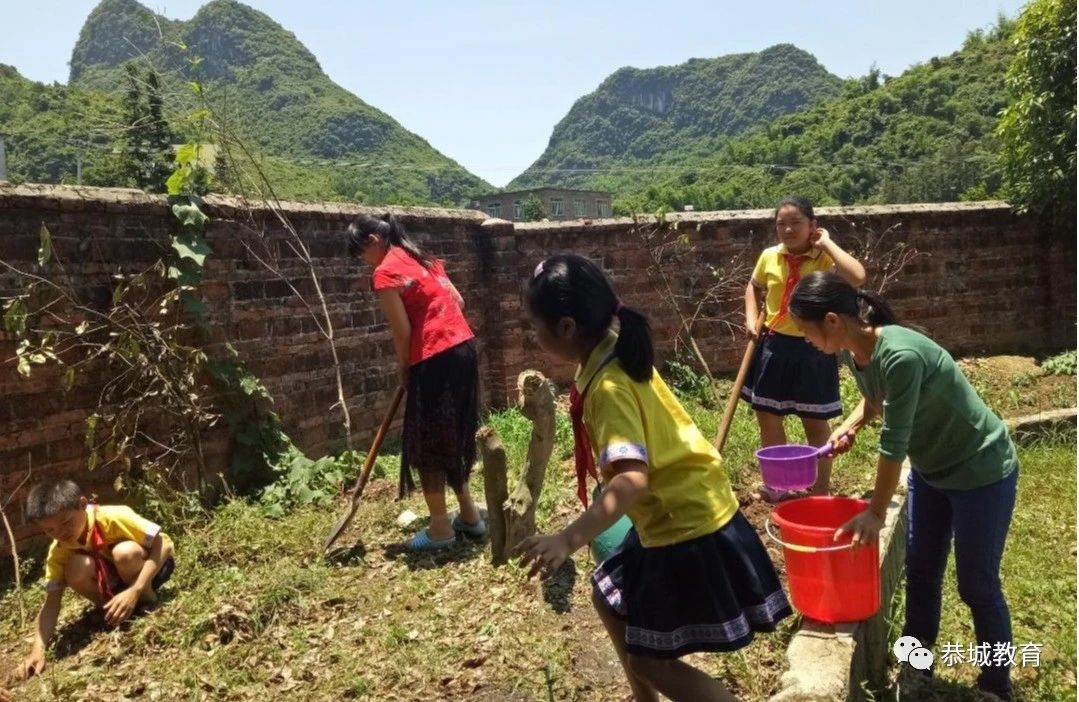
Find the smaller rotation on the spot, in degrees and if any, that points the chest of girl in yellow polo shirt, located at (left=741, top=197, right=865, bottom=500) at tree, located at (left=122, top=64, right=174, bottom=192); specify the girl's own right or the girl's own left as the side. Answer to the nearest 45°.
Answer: approximately 90° to the girl's own right

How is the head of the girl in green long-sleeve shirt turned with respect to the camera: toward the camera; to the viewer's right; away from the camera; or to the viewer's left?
to the viewer's left

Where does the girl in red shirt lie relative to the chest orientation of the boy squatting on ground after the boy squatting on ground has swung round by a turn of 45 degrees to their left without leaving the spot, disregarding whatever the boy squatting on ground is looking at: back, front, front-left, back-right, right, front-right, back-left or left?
left

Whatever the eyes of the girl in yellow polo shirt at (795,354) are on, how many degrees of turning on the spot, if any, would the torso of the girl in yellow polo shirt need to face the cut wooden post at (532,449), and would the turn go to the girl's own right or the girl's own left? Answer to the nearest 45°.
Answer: approximately 45° to the girl's own right

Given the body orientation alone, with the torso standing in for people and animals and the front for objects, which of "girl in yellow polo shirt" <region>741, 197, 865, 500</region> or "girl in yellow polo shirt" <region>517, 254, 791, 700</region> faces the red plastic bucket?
"girl in yellow polo shirt" <region>741, 197, 865, 500</region>

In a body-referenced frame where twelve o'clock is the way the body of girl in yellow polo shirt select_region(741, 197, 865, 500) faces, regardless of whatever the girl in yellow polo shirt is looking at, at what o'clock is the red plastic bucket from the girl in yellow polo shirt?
The red plastic bucket is roughly at 12 o'clock from the girl in yellow polo shirt.

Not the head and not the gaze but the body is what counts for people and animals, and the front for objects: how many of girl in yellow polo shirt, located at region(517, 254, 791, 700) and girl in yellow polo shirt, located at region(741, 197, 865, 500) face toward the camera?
1

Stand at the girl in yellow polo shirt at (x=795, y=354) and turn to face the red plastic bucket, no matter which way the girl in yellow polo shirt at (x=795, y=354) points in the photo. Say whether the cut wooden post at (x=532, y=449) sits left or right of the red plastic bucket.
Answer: right

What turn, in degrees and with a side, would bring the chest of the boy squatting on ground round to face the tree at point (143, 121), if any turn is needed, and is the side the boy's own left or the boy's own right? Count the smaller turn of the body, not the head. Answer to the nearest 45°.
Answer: approximately 135° to the boy's own right

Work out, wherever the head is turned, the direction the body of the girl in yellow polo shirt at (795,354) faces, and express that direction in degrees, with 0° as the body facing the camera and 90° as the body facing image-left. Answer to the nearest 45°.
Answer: approximately 0°
